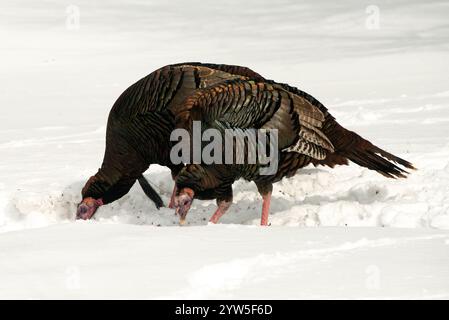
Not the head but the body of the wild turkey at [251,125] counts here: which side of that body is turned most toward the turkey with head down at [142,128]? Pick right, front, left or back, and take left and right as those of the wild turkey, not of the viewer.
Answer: front

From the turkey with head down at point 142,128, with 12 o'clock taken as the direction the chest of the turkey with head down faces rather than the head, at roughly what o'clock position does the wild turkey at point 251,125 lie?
The wild turkey is roughly at 7 o'clock from the turkey with head down.

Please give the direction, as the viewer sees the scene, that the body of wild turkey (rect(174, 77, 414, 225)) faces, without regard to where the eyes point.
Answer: to the viewer's left

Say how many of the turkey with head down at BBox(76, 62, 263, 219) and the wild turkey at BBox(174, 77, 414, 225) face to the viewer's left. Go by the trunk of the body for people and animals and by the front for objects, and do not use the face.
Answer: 2

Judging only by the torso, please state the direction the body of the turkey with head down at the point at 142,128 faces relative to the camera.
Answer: to the viewer's left
